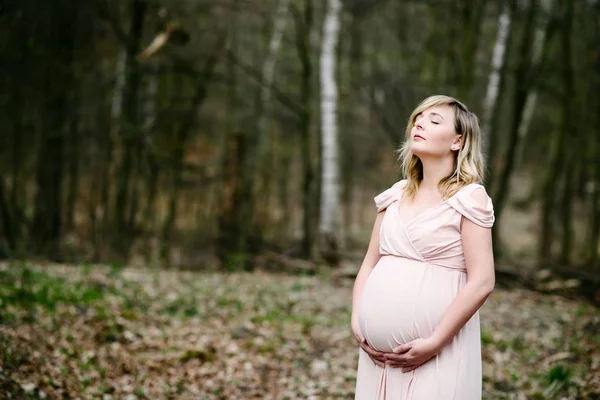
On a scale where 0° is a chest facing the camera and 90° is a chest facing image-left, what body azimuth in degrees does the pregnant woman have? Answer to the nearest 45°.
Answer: approximately 45°

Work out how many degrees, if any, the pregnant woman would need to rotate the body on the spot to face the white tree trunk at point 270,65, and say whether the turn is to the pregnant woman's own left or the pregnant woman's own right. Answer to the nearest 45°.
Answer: approximately 135° to the pregnant woman's own right

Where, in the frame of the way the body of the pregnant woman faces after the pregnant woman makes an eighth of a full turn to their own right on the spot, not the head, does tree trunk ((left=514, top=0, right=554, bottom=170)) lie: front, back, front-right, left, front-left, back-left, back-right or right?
right

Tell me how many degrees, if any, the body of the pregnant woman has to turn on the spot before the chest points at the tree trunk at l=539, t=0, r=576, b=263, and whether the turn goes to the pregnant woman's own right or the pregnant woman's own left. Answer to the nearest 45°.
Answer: approximately 135° to the pregnant woman's own right

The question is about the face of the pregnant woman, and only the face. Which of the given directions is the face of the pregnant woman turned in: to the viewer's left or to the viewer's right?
to the viewer's left

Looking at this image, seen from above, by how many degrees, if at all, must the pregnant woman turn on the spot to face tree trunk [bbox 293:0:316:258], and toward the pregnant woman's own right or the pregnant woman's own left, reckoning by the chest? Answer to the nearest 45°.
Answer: approximately 135° to the pregnant woman's own right

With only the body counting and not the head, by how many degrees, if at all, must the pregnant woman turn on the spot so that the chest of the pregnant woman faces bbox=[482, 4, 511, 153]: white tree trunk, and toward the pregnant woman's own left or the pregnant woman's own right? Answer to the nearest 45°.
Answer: approximately 135° to the pregnant woman's own right

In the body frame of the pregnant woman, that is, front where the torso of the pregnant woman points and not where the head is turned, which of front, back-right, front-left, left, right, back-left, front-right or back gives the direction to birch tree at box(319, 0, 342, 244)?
back-right

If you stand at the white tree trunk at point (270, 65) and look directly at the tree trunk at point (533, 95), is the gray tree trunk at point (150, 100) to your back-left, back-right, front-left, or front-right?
back-right
